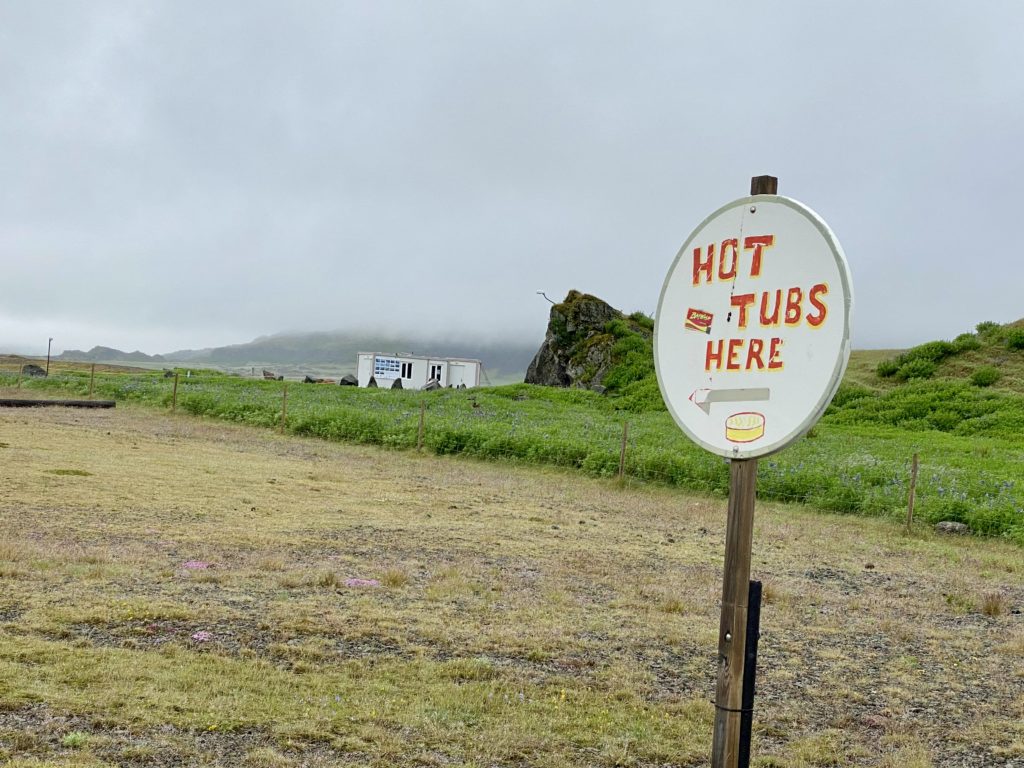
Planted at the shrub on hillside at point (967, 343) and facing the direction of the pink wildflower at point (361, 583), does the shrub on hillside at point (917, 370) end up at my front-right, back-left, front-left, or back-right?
front-right

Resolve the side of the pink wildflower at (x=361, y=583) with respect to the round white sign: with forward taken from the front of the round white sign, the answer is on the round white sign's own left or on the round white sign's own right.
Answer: on the round white sign's own right

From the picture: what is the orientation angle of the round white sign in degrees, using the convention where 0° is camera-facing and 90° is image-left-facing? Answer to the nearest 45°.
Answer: approximately 45°

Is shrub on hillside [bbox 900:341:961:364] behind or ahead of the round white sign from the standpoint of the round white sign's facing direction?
behind

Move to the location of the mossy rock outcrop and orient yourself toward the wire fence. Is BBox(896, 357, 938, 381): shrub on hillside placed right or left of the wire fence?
left

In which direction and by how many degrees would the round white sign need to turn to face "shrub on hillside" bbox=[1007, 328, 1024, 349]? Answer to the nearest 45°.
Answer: approximately 135° to its right

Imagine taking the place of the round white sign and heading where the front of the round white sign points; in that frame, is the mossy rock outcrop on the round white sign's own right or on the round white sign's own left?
on the round white sign's own right

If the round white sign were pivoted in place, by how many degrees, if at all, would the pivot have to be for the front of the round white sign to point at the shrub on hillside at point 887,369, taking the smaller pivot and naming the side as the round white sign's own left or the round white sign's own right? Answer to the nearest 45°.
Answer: approximately 135° to the round white sign's own right

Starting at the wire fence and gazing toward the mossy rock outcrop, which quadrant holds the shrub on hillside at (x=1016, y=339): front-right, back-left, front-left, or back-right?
front-right

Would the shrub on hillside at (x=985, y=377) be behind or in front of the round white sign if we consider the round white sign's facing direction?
behind
